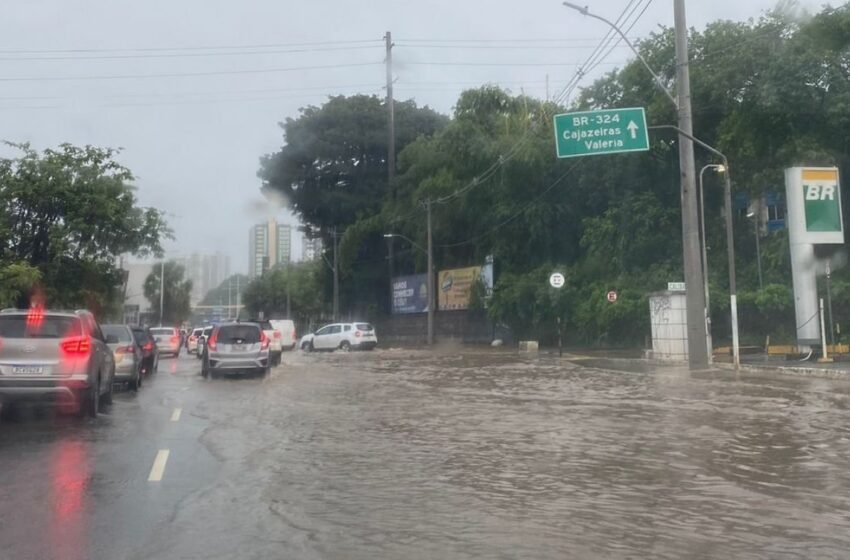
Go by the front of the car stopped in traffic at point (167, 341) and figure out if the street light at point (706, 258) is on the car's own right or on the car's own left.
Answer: on the car's own right

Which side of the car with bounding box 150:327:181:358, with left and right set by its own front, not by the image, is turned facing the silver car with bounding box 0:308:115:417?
back

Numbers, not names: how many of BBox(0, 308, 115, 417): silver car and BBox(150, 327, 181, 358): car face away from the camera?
2

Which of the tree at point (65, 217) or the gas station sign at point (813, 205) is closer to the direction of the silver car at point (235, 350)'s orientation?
the tree

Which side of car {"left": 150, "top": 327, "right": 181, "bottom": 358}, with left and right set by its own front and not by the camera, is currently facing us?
back

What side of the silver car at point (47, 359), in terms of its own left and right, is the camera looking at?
back

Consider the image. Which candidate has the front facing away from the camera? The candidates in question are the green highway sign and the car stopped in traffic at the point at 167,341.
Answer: the car stopped in traffic

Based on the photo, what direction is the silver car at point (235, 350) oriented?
away from the camera

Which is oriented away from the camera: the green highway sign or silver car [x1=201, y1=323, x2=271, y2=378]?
the silver car

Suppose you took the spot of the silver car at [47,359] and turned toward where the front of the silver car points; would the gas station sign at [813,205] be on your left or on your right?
on your right

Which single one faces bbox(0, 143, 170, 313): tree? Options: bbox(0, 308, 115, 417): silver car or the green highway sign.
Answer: the silver car

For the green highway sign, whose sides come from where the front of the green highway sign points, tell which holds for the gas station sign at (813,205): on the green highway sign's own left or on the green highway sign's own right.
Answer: on the green highway sign's own left

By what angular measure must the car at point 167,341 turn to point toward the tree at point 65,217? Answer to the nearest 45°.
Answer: approximately 135° to its left
